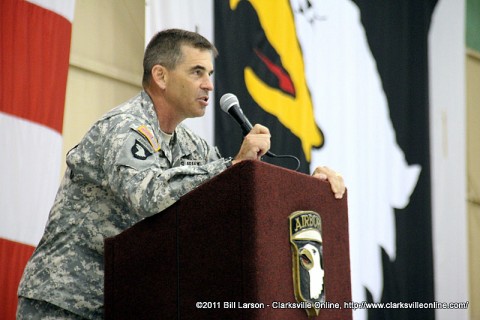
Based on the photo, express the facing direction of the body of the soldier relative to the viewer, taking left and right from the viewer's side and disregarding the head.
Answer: facing the viewer and to the right of the viewer
